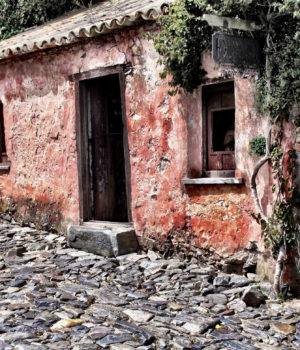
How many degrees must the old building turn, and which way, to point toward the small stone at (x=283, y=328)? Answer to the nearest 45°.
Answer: approximately 90° to its left

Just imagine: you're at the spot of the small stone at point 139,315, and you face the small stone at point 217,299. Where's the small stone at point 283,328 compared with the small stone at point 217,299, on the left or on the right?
right

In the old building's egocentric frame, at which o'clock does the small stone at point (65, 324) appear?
The small stone is roughly at 11 o'clock from the old building.

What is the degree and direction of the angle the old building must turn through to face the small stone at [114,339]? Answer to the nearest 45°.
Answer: approximately 45° to its left

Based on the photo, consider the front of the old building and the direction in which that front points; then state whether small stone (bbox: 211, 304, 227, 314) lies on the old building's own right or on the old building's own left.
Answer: on the old building's own left

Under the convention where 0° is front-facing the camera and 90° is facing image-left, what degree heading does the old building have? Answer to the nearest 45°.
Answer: approximately 45°

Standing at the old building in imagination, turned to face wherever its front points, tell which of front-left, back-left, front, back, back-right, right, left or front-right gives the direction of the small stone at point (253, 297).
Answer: left
